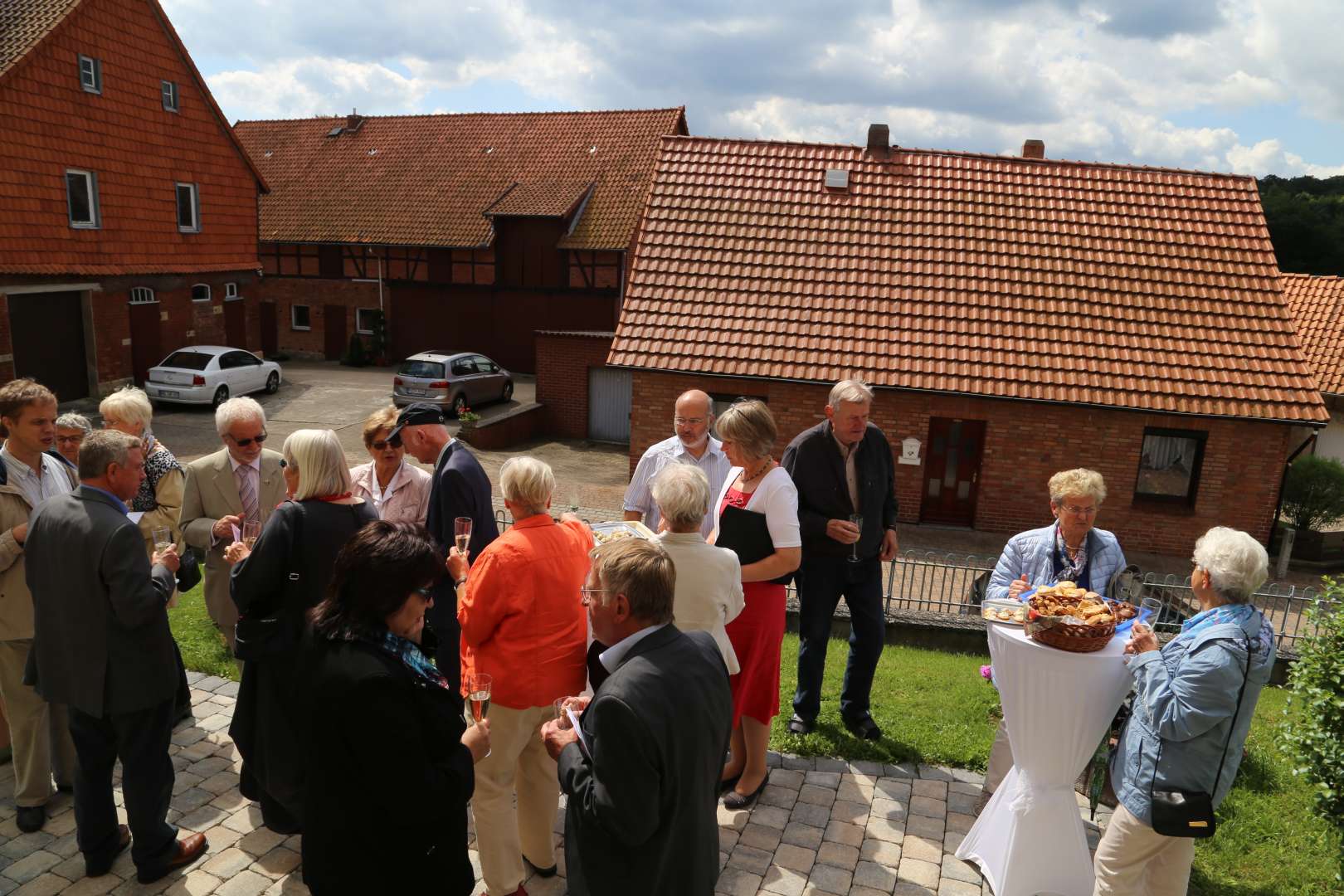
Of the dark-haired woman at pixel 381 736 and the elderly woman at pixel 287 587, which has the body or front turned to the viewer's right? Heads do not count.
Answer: the dark-haired woman at pixel 381 736

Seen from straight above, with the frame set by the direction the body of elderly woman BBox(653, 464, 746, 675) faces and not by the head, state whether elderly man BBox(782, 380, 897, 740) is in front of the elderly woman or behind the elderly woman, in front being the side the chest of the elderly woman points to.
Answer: in front

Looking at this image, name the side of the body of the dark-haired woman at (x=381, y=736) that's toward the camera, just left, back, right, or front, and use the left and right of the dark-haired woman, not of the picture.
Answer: right

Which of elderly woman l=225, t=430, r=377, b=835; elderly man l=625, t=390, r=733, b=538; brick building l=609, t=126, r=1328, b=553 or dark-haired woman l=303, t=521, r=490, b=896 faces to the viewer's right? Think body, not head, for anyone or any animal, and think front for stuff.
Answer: dark-haired woman l=303, t=521, r=490, b=896

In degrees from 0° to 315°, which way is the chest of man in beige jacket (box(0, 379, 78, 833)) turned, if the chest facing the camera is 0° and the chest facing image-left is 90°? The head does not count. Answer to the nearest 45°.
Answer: approximately 315°

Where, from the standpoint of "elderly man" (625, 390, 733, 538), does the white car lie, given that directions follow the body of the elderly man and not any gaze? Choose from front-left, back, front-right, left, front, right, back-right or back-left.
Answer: back-right

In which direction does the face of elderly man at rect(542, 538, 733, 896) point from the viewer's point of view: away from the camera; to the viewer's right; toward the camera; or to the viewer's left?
to the viewer's left

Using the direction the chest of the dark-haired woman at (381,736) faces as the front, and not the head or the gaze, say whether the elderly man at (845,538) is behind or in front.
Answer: in front

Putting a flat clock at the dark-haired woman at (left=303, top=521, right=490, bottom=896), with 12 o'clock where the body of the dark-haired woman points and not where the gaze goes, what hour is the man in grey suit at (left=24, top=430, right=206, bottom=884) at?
The man in grey suit is roughly at 8 o'clock from the dark-haired woman.

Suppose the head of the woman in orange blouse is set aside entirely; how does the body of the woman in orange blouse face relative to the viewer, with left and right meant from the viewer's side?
facing away from the viewer

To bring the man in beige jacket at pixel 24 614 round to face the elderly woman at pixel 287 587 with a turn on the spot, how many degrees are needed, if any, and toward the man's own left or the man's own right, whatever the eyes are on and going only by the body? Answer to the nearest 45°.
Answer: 0° — they already face them

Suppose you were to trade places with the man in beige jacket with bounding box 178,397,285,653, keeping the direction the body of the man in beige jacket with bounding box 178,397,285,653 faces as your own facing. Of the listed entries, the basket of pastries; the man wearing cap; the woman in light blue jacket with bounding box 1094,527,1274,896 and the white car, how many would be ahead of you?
3

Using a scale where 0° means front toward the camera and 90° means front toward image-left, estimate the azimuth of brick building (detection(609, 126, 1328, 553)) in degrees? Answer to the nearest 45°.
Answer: approximately 0°

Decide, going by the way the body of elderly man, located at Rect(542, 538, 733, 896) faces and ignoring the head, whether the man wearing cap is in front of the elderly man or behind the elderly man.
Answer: in front

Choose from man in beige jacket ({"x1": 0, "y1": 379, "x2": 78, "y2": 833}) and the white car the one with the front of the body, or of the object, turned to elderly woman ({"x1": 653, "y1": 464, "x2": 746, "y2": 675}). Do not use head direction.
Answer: the man in beige jacket

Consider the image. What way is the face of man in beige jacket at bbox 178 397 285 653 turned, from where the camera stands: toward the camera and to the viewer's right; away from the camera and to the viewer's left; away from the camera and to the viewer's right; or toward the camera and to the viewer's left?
toward the camera and to the viewer's right
